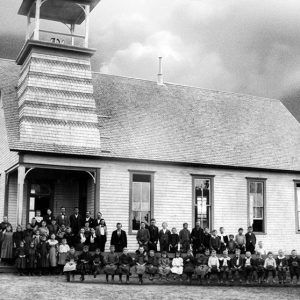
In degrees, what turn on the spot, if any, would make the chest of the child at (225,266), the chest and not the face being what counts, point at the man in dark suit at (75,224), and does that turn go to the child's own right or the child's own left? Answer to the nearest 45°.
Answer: approximately 90° to the child's own right

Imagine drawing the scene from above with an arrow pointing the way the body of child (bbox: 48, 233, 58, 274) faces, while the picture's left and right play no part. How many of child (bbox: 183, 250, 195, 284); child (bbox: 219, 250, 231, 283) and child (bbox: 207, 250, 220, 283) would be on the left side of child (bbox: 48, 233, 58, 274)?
3

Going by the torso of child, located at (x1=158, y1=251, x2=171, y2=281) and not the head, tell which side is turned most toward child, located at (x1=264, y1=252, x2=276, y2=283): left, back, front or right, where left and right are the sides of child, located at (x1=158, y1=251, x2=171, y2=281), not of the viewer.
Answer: left

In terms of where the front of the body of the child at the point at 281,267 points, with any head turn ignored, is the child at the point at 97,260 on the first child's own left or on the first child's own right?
on the first child's own right

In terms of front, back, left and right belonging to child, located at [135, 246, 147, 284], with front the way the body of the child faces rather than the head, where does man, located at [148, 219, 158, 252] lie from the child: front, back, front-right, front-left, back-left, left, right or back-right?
back

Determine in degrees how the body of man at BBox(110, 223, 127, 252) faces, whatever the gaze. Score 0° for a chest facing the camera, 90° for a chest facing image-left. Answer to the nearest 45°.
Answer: approximately 0°

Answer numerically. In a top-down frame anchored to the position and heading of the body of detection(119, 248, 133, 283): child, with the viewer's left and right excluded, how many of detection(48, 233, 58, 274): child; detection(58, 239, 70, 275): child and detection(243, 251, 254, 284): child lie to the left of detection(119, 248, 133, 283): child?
1

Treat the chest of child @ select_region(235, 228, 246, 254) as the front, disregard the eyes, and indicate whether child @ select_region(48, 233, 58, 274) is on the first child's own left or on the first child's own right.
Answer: on the first child's own right

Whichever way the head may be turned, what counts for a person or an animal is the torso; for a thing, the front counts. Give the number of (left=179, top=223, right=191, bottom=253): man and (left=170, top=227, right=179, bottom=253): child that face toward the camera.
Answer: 2
